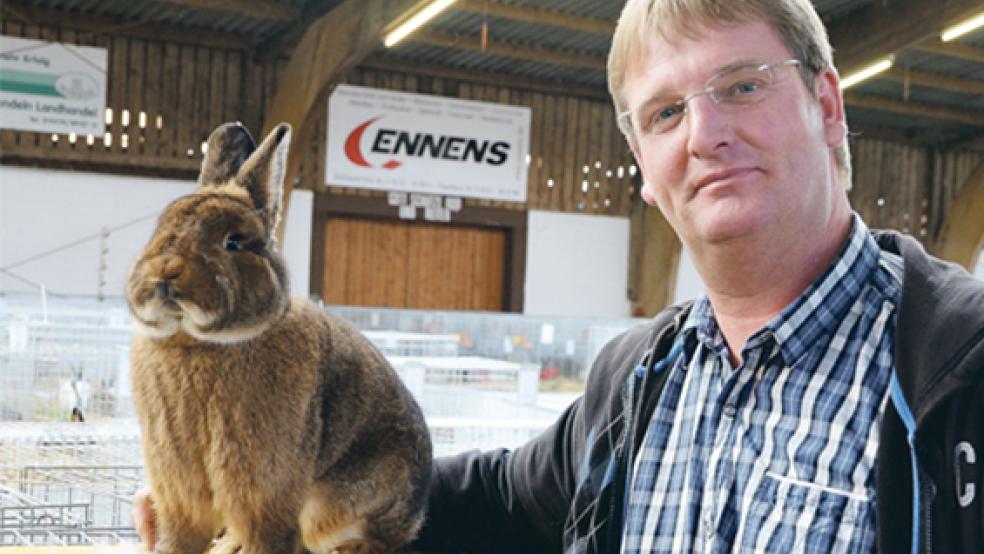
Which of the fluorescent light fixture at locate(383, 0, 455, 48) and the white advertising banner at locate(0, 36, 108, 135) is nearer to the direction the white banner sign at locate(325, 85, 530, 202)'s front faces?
the fluorescent light fixture

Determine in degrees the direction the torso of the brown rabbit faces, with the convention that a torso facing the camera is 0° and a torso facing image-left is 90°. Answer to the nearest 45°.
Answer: approximately 45°

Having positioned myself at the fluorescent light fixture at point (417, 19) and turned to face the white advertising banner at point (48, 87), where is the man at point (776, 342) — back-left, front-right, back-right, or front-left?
back-left

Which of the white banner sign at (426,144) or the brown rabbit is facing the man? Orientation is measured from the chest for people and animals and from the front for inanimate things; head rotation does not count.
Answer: the white banner sign

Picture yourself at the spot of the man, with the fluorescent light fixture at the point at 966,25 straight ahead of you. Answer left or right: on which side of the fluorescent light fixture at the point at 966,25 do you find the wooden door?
left

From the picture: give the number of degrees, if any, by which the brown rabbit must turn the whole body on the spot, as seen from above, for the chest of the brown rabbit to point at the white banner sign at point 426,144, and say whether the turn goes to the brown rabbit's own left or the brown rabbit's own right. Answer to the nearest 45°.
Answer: approximately 135° to the brown rabbit's own right

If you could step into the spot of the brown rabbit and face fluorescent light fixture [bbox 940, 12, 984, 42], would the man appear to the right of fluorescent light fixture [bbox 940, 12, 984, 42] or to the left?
right

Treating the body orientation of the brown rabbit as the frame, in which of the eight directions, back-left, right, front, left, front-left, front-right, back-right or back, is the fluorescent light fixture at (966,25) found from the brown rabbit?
back
